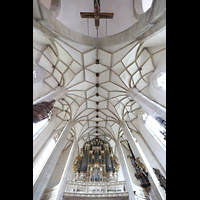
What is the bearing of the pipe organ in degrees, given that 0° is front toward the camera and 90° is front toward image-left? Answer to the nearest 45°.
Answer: approximately 0°

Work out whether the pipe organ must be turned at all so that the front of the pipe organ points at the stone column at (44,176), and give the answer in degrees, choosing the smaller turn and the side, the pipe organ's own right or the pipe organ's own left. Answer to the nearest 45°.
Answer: approximately 45° to the pipe organ's own right
